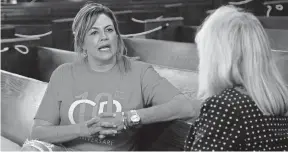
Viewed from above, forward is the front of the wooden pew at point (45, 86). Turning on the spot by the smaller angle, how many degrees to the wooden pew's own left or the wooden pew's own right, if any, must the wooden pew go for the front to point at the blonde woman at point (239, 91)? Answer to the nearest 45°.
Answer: approximately 45° to the wooden pew's own left

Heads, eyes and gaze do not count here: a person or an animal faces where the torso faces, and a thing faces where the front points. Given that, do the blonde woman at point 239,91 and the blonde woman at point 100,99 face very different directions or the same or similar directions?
very different directions

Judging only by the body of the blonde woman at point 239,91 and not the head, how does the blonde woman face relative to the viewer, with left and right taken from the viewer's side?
facing away from the viewer and to the left of the viewer

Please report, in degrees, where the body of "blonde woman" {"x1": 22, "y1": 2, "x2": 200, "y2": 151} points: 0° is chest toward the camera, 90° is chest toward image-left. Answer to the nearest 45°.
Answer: approximately 0°

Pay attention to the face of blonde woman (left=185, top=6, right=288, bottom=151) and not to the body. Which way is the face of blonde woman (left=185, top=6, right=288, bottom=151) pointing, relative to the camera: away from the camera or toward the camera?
away from the camera

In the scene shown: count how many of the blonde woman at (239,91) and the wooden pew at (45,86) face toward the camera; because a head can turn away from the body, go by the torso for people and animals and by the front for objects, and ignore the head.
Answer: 1

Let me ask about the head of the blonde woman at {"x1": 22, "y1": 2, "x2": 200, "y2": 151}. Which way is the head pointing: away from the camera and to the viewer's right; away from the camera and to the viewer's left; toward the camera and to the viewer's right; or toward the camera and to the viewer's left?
toward the camera and to the viewer's right
